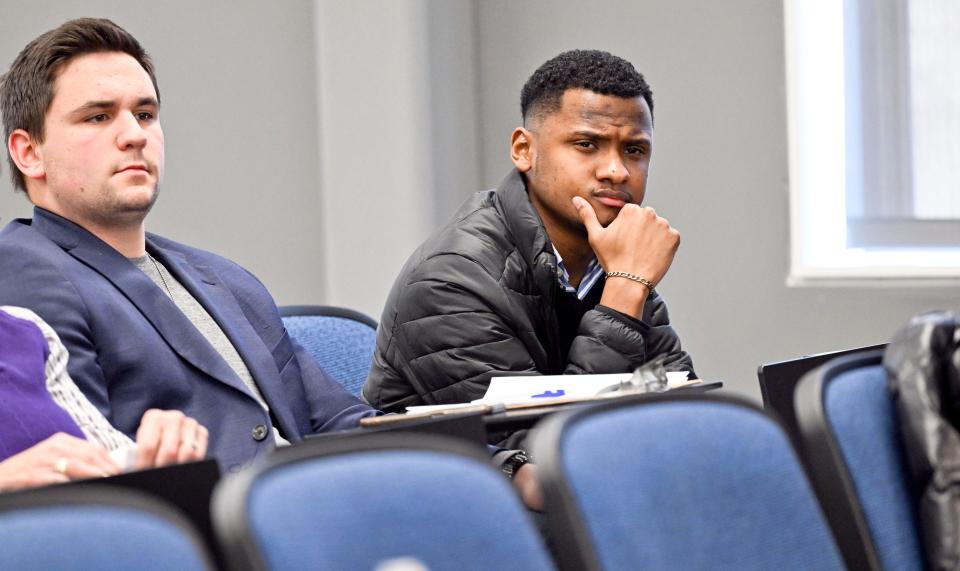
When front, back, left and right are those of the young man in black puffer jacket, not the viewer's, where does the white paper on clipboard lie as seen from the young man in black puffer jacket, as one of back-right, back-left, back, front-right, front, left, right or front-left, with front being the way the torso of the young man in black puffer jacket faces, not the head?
front-right

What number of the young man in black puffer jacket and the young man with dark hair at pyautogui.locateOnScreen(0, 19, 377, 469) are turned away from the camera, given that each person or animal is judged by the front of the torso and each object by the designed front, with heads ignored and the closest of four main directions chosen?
0
